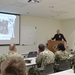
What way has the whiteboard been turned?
toward the camera
